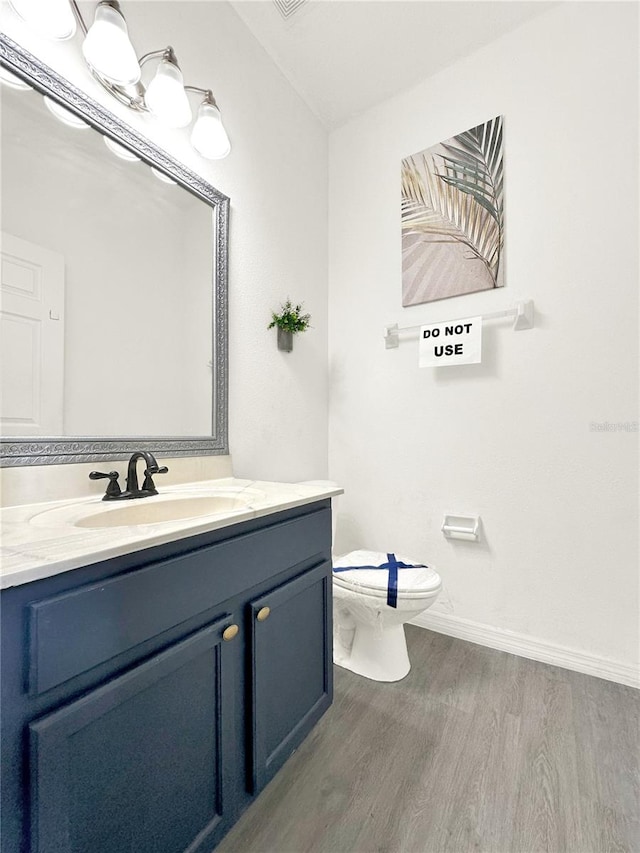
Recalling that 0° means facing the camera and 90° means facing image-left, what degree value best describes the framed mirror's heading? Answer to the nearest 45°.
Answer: approximately 315°

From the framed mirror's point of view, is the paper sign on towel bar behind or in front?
in front

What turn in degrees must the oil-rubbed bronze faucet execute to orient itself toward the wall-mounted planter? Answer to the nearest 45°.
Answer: approximately 90° to its left

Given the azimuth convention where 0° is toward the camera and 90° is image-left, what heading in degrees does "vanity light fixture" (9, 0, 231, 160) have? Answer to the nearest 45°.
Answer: approximately 315°

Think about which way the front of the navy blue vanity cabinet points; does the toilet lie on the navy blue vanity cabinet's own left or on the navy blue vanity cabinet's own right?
on the navy blue vanity cabinet's own left

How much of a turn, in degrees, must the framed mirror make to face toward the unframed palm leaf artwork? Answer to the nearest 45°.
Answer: approximately 45° to its left

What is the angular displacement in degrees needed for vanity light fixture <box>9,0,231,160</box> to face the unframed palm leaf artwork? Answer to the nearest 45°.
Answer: approximately 45° to its left

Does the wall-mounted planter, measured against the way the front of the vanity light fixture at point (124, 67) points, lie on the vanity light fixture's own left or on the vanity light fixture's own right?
on the vanity light fixture's own left

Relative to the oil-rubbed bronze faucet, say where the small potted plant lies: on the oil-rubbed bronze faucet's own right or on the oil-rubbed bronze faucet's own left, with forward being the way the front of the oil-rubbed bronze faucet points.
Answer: on the oil-rubbed bronze faucet's own left

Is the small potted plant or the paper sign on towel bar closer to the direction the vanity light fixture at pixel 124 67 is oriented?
the paper sign on towel bar
